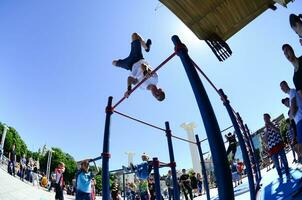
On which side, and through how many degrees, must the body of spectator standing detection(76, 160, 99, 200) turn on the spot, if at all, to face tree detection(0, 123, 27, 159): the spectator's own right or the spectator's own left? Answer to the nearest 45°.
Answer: approximately 135° to the spectator's own left

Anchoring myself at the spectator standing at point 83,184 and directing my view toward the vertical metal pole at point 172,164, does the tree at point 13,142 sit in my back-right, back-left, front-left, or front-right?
back-left

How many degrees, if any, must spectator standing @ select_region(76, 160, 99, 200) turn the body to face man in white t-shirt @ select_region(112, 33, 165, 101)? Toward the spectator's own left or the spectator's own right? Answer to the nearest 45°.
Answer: approximately 45° to the spectator's own right
